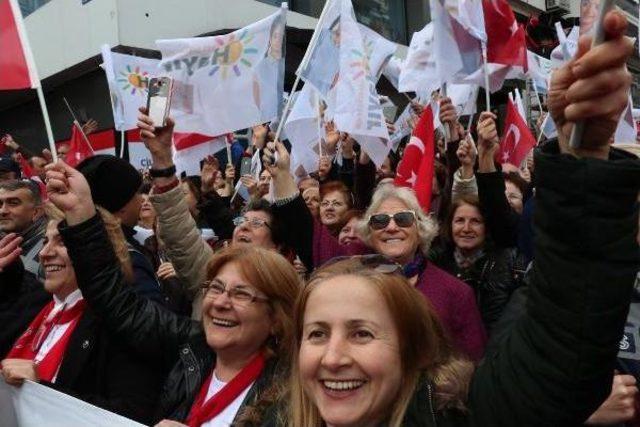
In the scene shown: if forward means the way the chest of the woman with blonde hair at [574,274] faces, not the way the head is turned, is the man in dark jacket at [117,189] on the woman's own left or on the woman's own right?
on the woman's own right

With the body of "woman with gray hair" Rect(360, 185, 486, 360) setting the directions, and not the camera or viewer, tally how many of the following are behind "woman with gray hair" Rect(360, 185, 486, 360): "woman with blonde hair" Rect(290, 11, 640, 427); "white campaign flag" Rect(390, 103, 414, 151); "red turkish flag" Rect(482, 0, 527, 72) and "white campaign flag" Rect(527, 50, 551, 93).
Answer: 3

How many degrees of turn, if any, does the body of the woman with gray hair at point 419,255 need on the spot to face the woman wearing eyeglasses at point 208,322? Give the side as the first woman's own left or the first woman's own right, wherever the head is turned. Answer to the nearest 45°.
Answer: approximately 45° to the first woman's own right

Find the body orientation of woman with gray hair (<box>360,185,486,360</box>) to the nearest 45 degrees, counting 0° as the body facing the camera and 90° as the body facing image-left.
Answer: approximately 0°

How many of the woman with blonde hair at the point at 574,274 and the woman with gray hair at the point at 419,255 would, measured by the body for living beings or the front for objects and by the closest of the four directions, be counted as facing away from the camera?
0

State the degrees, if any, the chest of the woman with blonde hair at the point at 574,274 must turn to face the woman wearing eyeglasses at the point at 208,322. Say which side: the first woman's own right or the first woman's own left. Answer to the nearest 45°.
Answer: approximately 90° to the first woman's own right

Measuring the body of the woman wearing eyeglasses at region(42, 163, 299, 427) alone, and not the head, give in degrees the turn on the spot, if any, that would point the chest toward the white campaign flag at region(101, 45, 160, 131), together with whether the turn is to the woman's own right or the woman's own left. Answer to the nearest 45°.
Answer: approximately 135° to the woman's own right

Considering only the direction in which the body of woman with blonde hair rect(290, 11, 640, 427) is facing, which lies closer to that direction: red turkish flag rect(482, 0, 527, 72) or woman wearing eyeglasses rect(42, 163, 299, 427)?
the woman wearing eyeglasses

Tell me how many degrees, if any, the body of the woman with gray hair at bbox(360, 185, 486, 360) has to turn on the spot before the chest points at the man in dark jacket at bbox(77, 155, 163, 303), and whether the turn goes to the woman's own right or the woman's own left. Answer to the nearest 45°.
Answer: approximately 90° to the woman's own right

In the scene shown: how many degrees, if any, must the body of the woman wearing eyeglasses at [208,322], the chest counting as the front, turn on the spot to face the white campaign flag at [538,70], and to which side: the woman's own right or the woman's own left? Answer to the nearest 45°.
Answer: approximately 180°
